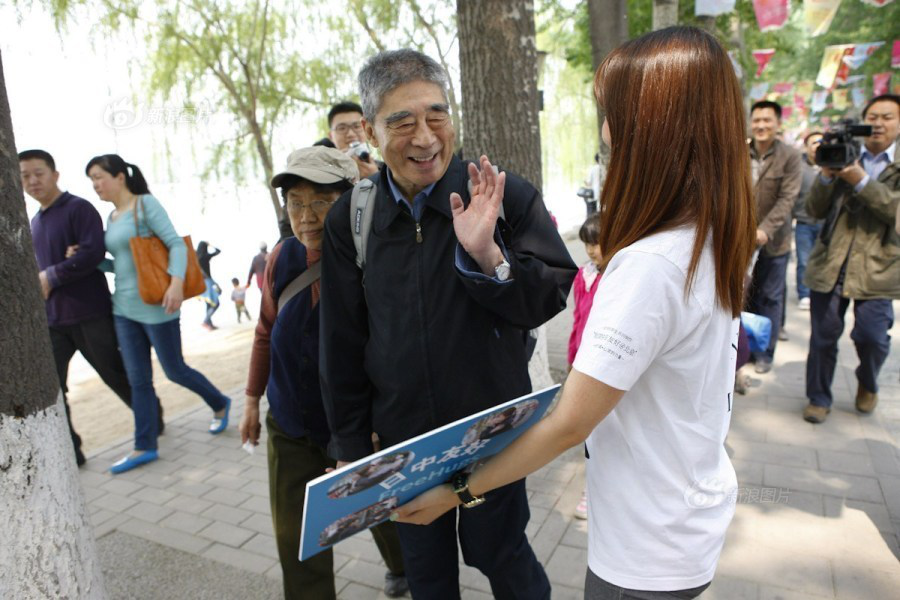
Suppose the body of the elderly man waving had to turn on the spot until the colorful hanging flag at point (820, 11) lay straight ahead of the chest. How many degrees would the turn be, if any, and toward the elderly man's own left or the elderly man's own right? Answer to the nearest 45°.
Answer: approximately 135° to the elderly man's own left

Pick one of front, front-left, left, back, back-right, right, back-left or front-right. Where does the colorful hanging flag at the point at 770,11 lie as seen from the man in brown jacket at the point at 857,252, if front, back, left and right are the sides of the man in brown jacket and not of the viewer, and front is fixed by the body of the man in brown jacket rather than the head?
back-right

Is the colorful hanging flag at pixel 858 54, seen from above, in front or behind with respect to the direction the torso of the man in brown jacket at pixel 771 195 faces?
behind

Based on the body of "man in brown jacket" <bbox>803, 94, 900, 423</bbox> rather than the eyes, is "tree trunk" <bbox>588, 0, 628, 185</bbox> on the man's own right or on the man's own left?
on the man's own right
